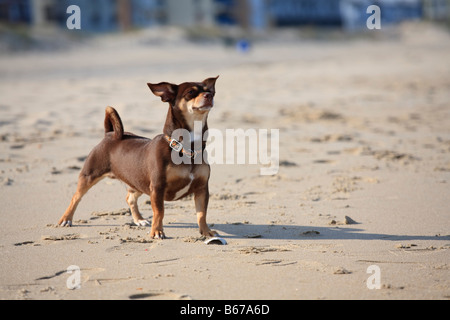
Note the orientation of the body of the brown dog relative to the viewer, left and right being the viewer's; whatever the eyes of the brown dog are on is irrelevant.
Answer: facing the viewer and to the right of the viewer
